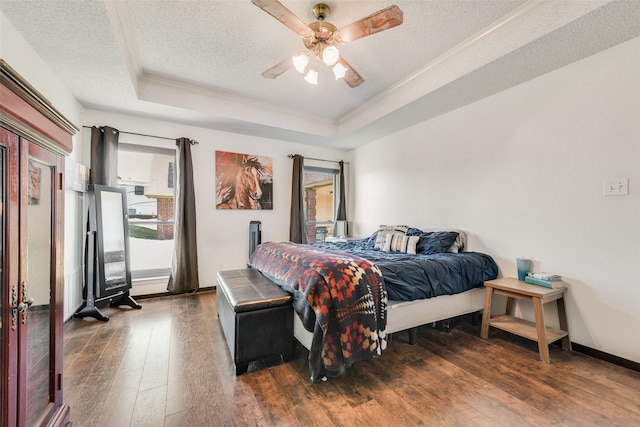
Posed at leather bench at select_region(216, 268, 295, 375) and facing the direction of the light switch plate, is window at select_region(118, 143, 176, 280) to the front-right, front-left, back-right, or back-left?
back-left

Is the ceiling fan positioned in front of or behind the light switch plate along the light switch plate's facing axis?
in front

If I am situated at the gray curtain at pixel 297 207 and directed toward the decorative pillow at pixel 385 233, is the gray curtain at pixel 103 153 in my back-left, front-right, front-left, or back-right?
back-right

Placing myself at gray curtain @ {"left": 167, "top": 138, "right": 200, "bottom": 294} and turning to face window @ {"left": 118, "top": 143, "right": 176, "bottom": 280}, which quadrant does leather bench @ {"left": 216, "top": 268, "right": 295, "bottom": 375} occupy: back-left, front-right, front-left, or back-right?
back-left

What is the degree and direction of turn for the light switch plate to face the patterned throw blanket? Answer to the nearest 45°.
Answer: approximately 45° to its right

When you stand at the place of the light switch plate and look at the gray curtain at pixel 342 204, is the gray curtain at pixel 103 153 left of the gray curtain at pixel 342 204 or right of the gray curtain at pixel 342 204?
left

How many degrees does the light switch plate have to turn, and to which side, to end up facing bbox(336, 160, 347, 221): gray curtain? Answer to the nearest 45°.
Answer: approximately 90° to its right

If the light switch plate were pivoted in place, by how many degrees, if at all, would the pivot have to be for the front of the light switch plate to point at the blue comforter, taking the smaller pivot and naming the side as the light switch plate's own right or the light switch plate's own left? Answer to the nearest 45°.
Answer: approximately 45° to the light switch plate's own right
